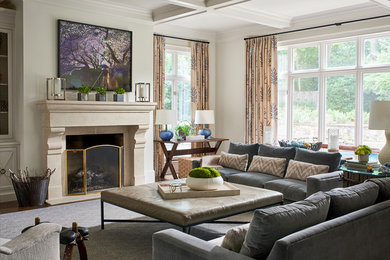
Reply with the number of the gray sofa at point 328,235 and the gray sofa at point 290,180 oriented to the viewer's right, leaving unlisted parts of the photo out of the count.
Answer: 0

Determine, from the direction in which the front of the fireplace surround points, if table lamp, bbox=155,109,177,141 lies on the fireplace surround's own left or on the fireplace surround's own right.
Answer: on the fireplace surround's own left

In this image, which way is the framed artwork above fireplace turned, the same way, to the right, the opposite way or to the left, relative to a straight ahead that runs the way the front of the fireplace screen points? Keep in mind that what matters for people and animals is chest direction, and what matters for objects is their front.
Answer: the same way

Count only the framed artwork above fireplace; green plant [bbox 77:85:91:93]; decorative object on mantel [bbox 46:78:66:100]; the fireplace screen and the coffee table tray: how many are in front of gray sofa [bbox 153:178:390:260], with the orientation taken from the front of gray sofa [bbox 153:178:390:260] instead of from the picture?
5

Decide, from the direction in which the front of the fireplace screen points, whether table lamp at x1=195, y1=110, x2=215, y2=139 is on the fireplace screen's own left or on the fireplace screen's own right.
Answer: on the fireplace screen's own left

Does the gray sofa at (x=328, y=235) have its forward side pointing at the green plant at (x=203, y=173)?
yes

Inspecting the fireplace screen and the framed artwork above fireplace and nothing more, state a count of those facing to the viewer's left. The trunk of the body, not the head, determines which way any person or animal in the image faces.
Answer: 0

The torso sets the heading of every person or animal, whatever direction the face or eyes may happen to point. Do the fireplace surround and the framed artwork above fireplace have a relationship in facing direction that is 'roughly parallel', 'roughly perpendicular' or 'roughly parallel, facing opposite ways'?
roughly parallel

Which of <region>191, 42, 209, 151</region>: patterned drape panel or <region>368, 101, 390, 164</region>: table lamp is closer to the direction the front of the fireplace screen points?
the table lamp

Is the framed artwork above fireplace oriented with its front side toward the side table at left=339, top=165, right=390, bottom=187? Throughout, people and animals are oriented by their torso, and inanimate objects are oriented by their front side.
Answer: yes

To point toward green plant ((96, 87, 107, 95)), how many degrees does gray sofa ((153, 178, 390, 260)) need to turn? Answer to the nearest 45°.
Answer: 0° — it already faces it

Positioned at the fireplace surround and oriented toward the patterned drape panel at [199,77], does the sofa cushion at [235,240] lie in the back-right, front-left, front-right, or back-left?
back-right

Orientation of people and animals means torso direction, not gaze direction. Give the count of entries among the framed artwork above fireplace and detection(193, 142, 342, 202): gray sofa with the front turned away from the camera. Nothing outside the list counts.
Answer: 0

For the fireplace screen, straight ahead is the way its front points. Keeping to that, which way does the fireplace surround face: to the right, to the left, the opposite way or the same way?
the same way

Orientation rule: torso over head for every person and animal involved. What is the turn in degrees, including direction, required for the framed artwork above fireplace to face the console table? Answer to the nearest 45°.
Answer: approximately 90° to its left

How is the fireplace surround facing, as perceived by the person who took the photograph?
facing the viewer and to the right of the viewer

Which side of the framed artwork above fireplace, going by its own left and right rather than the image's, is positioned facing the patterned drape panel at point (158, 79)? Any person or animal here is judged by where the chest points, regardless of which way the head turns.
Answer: left

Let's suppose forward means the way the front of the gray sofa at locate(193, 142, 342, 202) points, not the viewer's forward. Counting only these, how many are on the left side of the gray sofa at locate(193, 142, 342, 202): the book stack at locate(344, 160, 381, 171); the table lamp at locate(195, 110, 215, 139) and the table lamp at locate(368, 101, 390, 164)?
2

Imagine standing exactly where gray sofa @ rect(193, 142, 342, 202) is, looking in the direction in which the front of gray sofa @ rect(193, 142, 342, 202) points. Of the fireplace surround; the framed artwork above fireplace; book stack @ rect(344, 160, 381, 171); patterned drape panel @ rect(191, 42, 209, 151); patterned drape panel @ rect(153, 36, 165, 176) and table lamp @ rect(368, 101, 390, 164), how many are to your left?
2

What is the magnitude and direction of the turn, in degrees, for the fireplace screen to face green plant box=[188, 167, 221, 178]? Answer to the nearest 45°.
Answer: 0° — it already faces it
